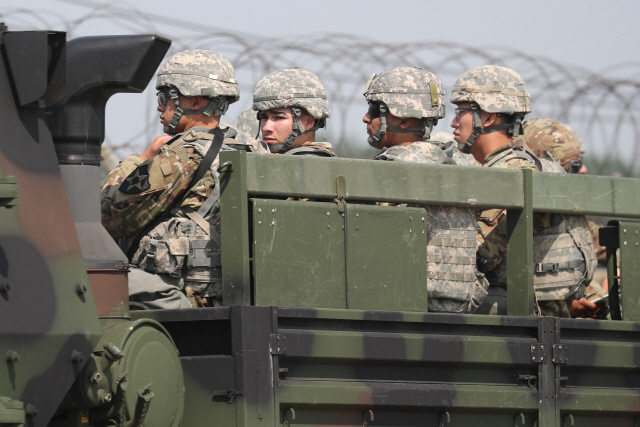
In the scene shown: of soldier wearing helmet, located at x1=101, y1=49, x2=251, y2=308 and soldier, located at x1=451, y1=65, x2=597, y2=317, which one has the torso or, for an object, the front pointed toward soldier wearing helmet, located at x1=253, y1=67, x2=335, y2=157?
the soldier

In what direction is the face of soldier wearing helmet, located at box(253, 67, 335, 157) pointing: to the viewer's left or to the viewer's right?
to the viewer's left

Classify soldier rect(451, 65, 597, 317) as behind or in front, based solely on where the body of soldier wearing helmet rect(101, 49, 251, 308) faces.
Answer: behind

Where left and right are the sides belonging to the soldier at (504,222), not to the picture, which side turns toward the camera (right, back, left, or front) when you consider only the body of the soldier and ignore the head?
left

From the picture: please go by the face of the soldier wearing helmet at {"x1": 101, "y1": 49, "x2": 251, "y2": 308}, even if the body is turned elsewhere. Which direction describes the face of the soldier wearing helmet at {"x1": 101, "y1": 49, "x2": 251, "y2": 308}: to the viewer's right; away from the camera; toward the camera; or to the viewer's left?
to the viewer's left

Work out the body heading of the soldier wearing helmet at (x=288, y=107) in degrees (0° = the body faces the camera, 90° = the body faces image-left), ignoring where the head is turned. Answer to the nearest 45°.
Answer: approximately 45°

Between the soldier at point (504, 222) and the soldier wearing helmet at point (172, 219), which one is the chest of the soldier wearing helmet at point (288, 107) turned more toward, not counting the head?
the soldier wearing helmet

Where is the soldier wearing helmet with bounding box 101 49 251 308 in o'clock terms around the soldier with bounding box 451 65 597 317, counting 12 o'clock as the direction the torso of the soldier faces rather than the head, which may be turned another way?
The soldier wearing helmet is roughly at 11 o'clock from the soldier.

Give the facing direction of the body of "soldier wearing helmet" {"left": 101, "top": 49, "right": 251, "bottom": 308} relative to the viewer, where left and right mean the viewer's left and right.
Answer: facing to the left of the viewer

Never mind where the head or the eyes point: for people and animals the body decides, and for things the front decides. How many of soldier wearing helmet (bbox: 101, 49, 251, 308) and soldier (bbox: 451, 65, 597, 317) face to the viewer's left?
2

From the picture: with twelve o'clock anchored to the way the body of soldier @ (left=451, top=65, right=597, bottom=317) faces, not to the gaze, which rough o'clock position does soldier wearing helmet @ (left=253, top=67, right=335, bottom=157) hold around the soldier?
The soldier wearing helmet is roughly at 12 o'clock from the soldier.

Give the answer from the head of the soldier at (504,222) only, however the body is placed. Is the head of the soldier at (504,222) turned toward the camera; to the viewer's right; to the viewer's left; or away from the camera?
to the viewer's left
